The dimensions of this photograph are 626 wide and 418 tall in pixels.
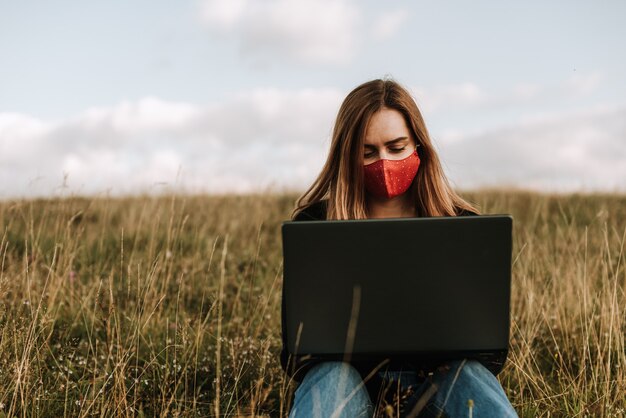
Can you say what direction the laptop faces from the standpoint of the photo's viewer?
facing away from the viewer

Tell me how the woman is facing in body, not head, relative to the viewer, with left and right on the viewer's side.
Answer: facing the viewer

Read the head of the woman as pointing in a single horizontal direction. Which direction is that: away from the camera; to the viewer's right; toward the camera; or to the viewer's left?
toward the camera
